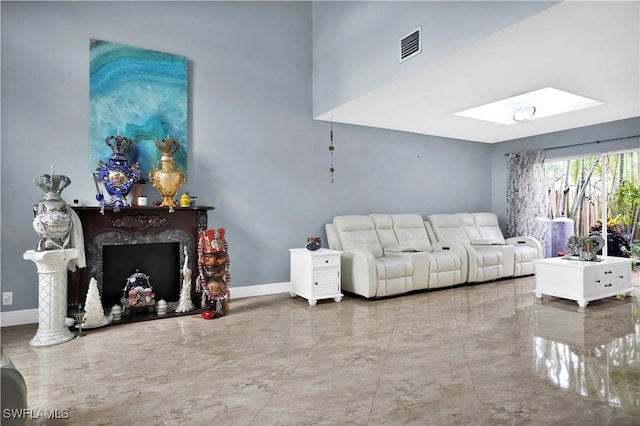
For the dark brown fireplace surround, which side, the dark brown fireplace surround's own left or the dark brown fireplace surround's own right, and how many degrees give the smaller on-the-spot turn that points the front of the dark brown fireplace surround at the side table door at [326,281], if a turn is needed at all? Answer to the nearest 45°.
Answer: approximately 90° to the dark brown fireplace surround's own left

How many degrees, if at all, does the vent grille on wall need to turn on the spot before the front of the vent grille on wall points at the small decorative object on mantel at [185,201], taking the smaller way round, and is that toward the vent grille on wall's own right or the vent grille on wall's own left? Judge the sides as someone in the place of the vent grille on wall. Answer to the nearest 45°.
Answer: approximately 45° to the vent grille on wall's own right

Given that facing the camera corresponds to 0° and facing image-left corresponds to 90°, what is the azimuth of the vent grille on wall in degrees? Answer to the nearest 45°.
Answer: approximately 45°

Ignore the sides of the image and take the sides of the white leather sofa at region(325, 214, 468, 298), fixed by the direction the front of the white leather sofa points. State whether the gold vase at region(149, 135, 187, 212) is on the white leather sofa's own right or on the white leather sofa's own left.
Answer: on the white leather sofa's own right

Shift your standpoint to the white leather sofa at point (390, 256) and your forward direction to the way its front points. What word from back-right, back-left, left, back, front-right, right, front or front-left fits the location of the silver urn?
right

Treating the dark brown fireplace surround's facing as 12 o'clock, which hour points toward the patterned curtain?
The patterned curtain is roughly at 9 o'clock from the dark brown fireplace surround.

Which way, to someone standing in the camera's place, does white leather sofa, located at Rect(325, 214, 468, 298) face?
facing the viewer and to the right of the viewer

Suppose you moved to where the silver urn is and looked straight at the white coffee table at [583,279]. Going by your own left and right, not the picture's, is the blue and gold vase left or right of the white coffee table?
left

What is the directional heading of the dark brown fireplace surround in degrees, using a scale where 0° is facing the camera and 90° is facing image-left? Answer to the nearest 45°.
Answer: approximately 0°

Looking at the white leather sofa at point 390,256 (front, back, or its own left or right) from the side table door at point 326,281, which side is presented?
right

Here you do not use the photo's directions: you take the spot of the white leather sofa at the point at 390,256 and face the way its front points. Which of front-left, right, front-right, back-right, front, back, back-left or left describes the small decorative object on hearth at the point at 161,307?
right

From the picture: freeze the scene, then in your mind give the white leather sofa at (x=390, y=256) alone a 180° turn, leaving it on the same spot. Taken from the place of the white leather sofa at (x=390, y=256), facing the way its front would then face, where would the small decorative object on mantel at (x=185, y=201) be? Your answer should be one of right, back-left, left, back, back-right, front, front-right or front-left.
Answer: left

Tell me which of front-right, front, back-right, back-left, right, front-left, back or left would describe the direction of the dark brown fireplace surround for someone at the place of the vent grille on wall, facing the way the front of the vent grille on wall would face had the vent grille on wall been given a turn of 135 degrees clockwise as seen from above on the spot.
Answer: left

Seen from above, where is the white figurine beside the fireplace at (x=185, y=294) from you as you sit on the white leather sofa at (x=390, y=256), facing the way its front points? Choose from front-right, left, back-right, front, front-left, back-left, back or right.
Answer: right

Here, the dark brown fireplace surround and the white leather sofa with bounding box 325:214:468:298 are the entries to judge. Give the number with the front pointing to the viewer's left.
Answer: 0

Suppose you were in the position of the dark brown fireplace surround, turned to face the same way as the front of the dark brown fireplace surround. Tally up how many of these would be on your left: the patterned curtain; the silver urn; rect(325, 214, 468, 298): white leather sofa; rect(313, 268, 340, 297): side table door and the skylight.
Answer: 4

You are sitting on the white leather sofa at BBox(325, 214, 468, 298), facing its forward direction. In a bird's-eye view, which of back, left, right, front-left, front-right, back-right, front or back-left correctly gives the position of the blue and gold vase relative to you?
right
